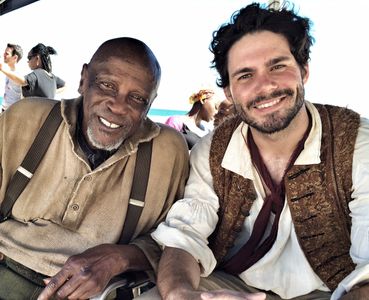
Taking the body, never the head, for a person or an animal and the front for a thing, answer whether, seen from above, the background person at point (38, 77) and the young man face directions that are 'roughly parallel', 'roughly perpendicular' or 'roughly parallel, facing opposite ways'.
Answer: roughly perpendicular

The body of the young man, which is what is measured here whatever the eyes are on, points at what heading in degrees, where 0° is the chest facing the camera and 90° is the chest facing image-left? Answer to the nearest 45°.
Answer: approximately 0°

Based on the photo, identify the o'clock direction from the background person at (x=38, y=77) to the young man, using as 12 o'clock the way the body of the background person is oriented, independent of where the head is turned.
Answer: The young man is roughly at 7 o'clock from the background person.

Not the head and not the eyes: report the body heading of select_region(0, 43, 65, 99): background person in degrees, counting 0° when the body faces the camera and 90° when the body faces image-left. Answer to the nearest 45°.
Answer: approximately 135°

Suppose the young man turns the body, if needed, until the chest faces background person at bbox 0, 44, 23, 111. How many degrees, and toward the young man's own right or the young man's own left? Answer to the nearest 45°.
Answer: approximately 135° to the young man's own right

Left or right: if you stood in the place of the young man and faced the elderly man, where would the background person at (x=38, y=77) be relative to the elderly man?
right

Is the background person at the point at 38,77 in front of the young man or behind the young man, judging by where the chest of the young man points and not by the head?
behind

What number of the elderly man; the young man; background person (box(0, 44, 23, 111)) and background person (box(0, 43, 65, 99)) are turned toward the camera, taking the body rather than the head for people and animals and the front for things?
2
